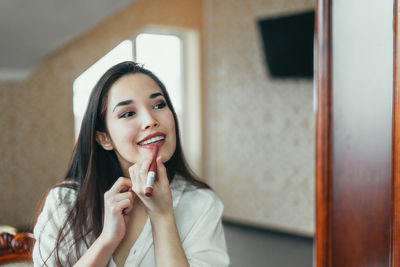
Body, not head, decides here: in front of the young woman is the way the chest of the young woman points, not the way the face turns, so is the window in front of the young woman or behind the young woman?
behind

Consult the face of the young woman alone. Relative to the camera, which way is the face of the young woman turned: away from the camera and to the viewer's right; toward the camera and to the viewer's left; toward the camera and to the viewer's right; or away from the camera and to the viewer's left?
toward the camera and to the viewer's right

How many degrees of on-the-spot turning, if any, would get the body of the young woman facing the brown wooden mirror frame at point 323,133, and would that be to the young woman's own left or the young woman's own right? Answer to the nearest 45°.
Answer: approximately 90° to the young woman's own left

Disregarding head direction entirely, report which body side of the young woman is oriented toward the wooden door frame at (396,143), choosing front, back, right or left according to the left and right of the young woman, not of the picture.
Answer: left
